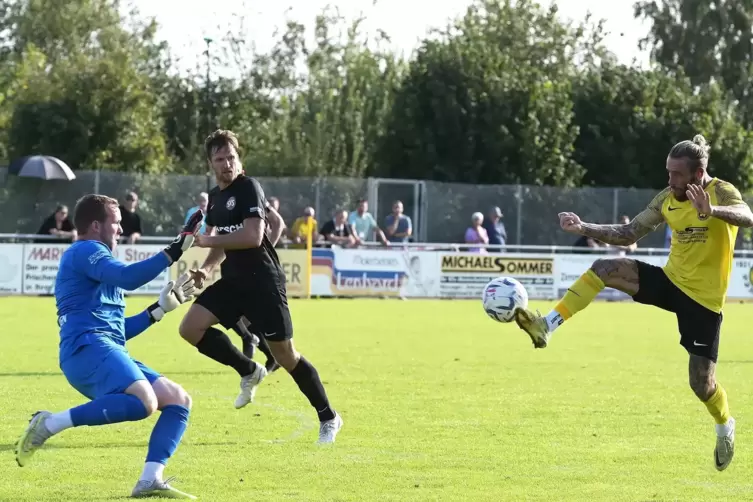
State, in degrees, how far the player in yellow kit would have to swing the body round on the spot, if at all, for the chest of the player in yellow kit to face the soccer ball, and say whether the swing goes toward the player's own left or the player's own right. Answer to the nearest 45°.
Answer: approximately 45° to the player's own right

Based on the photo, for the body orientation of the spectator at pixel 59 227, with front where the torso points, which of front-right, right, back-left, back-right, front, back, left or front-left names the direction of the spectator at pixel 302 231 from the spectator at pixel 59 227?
left

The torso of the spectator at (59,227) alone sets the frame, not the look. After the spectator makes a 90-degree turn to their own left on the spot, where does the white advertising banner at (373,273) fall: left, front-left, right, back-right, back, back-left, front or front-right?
front

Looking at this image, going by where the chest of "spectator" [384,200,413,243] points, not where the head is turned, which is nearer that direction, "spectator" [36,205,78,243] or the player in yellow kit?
the player in yellow kit

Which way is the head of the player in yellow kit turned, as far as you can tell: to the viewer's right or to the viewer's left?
to the viewer's left

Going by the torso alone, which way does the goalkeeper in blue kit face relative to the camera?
to the viewer's right

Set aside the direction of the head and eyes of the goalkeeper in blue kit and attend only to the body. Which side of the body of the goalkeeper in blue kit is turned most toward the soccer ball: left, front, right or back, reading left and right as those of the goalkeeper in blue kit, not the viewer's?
front

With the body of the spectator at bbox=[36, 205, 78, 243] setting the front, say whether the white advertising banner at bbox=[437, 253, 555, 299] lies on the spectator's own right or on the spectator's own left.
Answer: on the spectator's own left

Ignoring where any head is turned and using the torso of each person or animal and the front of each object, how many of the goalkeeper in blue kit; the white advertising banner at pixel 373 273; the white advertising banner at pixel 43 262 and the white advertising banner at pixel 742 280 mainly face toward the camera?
3

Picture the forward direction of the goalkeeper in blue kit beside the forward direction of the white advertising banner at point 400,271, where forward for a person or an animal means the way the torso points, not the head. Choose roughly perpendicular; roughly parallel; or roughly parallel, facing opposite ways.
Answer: roughly perpendicular

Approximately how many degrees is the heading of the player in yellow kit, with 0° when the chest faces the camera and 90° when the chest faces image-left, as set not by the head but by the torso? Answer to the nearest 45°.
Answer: approximately 45°
